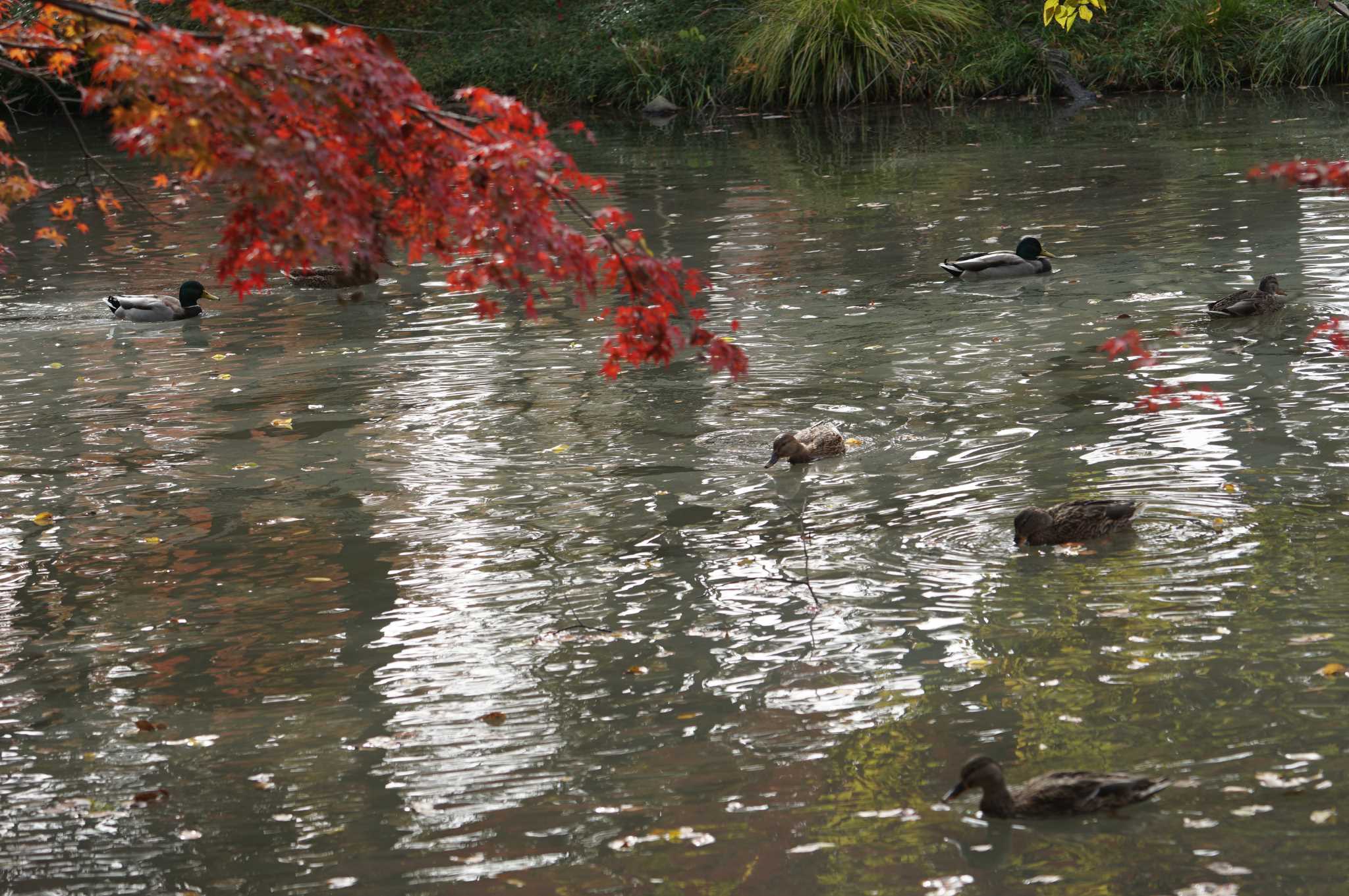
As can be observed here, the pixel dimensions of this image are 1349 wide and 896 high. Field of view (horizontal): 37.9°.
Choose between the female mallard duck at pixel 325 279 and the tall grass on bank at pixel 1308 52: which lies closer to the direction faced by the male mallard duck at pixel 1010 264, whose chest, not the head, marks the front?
the tall grass on bank

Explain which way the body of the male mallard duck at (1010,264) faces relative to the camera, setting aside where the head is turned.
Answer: to the viewer's right

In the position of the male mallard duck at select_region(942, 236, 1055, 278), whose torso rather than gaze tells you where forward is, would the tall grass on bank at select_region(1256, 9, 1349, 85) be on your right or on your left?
on your left

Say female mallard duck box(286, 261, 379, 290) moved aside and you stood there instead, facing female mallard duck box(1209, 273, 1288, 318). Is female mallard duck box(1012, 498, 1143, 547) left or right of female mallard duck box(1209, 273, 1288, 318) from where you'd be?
right

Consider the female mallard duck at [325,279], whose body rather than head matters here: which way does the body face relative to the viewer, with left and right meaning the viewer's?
facing to the right of the viewer

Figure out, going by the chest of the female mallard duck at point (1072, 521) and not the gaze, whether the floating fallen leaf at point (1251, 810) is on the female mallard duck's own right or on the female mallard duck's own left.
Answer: on the female mallard duck's own left

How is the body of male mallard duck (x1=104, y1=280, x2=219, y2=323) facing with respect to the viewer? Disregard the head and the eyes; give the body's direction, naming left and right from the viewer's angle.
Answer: facing to the right of the viewer

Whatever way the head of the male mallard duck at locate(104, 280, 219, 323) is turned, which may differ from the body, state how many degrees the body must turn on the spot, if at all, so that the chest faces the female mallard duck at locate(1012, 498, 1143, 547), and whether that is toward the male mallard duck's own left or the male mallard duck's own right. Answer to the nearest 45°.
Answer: approximately 90° to the male mallard duck's own right

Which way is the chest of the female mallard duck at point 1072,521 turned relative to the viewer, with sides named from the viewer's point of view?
facing to the left of the viewer

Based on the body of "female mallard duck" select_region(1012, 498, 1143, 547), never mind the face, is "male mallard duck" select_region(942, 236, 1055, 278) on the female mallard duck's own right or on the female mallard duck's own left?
on the female mallard duck's own right

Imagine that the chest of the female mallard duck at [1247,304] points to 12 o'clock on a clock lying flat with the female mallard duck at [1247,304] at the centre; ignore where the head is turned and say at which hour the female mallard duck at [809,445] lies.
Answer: the female mallard duck at [809,445] is roughly at 4 o'clock from the female mallard duck at [1247,304].

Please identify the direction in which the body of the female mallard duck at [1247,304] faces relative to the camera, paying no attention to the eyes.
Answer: to the viewer's right
